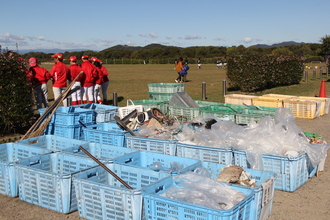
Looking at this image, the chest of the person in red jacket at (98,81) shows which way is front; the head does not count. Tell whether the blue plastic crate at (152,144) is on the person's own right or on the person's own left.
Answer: on the person's own left

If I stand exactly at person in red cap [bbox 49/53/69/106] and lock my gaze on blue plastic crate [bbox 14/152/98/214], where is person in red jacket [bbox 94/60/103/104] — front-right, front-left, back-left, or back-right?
back-left

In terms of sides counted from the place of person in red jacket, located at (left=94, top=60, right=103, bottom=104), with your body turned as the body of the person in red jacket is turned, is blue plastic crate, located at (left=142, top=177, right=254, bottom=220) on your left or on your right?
on your left

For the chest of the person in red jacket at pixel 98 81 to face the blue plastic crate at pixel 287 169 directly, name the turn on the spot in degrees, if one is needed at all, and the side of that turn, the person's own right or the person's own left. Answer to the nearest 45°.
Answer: approximately 90° to the person's own left
